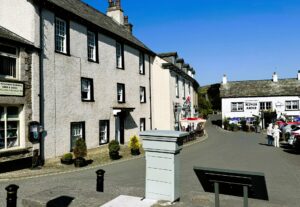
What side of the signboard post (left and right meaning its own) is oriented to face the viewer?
back

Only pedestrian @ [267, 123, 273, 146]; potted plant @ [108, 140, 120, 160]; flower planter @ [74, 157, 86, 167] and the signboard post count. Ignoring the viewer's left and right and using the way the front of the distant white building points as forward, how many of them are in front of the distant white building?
4

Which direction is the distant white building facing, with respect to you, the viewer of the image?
facing the viewer

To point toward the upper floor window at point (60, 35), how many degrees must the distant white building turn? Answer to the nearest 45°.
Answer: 0° — it already faces it

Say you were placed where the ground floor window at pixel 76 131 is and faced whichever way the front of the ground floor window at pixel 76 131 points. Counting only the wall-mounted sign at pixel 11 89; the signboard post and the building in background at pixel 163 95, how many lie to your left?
1

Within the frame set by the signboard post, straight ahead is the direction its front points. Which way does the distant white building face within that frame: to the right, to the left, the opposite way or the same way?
the opposite way
